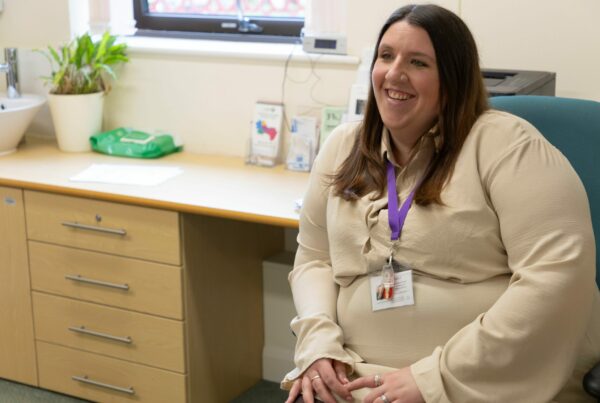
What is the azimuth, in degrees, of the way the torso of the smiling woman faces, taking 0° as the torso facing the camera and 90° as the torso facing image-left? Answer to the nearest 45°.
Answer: approximately 45°

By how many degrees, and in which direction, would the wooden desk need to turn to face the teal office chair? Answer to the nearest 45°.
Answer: approximately 90° to its left

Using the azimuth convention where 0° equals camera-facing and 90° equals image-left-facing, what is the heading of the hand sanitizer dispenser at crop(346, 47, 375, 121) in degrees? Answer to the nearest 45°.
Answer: approximately 45°

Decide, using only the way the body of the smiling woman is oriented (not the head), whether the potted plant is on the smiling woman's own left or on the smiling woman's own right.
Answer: on the smiling woman's own right

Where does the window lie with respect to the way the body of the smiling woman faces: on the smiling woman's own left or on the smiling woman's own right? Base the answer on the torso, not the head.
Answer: on the smiling woman's own right

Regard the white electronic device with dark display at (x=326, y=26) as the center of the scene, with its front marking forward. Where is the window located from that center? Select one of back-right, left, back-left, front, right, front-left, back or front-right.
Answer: back-right

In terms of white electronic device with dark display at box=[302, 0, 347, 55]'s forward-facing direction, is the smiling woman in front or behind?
in front

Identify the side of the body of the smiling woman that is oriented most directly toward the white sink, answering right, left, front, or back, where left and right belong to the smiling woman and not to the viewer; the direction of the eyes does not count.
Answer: right

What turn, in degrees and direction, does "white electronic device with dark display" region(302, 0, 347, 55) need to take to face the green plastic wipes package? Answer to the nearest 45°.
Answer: approximately 90° to its right

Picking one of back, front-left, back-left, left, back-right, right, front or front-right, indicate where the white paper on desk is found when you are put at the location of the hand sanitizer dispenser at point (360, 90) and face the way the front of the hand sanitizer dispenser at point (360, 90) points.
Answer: front-right
